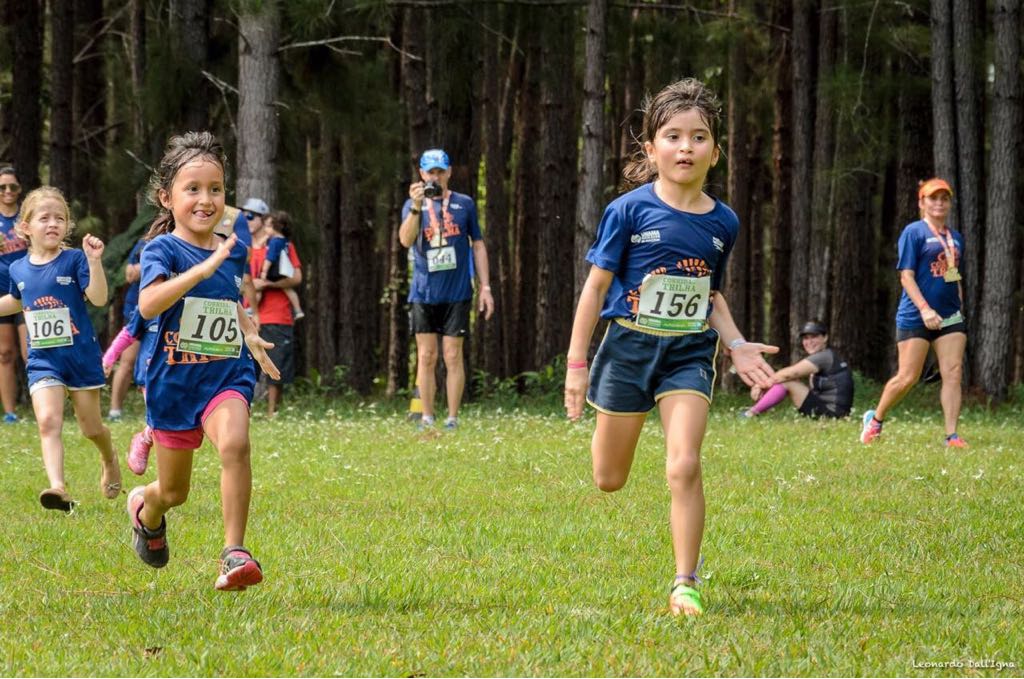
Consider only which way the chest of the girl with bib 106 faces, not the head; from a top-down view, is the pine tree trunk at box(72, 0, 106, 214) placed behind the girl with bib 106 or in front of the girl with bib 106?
behind

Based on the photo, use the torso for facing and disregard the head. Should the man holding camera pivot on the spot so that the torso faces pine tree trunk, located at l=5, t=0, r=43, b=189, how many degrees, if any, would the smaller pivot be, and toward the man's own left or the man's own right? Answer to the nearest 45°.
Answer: approximately 135° to the man's own right

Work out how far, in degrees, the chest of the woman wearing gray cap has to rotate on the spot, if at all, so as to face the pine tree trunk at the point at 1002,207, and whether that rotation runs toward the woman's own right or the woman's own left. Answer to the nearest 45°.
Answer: approximately 135° to the woman's own right

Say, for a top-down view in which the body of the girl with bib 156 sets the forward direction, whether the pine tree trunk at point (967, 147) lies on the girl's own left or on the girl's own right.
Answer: on the girl's own left

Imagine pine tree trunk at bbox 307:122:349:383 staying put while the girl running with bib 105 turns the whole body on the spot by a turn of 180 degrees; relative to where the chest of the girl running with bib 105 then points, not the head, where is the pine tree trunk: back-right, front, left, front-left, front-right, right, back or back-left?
front-right

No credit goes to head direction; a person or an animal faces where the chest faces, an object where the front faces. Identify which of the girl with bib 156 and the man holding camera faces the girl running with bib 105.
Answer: the man holding camera

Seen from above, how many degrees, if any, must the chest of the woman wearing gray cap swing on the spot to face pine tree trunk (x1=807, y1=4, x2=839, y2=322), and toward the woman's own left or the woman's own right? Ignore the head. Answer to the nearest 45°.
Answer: approximately 90° to the woman's own right

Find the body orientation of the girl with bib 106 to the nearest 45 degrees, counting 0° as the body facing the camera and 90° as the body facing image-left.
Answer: approximately 0°

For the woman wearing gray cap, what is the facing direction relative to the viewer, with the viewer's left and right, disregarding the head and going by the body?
facing to the left of the viewer

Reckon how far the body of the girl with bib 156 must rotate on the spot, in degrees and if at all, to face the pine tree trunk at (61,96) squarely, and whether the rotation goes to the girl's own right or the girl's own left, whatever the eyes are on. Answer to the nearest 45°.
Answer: approximately 180°

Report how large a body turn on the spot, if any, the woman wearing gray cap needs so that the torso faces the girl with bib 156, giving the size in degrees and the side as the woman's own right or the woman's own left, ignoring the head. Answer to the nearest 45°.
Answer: approximately 90° to the woman's own left

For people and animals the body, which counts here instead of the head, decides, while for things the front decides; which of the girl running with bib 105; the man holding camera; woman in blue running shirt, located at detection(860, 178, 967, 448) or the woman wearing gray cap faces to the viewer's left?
the woman wearing gray cap
